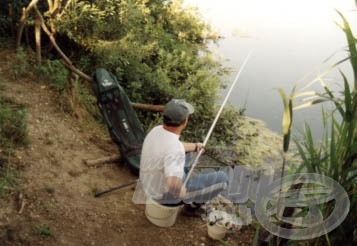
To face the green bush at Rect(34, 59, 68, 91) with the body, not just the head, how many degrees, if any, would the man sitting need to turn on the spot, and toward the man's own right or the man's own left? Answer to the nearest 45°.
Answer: approximately 90° to the man's own left

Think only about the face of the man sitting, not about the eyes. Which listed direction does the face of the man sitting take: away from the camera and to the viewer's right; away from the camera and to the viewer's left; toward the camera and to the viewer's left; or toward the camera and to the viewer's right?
away from the camera and to the viewer's right

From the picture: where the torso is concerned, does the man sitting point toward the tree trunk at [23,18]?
no

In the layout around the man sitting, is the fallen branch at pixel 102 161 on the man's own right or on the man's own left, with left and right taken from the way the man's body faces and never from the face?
on the man's own left

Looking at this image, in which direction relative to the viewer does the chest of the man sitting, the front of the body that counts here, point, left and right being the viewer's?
facing away from the viewer and to the right of the viewer

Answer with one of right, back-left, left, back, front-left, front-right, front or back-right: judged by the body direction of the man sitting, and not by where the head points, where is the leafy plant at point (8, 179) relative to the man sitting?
back-left

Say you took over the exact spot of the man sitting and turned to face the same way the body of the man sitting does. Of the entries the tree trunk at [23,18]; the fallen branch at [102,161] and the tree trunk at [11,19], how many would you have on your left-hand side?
3

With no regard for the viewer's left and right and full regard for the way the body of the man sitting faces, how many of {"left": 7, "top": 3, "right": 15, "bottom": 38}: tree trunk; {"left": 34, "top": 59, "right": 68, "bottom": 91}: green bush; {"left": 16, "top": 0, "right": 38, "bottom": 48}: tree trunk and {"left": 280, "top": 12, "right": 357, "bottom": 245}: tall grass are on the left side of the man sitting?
3

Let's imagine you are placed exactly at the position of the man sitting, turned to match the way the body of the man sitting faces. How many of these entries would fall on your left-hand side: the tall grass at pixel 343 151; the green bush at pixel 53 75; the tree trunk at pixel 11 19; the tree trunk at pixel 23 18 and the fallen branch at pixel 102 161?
4

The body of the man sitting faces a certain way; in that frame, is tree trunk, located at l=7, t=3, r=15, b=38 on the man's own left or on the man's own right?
on the man's own left

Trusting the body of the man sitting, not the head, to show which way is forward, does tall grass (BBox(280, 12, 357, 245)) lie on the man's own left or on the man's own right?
on the man's own right

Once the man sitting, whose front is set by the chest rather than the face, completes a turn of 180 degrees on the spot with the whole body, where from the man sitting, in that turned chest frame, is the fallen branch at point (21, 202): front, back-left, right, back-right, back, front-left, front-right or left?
front-right

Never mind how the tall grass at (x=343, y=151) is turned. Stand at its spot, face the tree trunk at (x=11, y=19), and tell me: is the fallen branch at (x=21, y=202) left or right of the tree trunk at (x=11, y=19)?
left

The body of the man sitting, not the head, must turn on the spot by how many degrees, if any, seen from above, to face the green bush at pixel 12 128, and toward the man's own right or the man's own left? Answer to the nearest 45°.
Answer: approximately 90° to the man's own left

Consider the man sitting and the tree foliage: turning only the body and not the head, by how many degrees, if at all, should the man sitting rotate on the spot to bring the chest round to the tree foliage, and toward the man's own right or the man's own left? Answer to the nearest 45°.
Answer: approximately 45° to the man's own left

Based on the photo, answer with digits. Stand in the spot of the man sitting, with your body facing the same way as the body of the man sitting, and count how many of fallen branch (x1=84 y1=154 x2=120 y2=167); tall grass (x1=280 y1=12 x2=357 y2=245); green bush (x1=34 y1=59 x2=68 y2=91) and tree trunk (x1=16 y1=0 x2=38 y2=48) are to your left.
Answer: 3

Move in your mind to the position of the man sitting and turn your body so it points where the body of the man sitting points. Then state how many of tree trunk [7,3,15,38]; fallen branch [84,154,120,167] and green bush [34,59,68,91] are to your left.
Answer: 3
